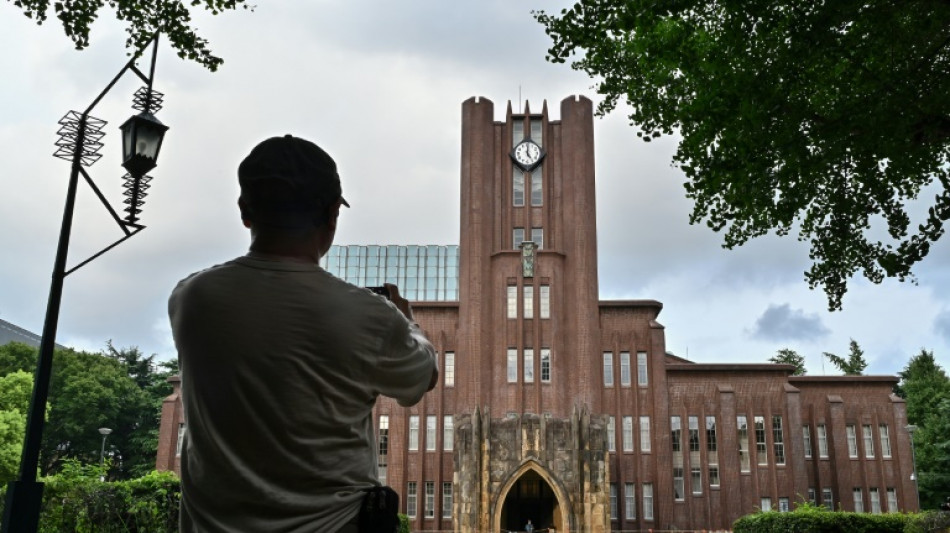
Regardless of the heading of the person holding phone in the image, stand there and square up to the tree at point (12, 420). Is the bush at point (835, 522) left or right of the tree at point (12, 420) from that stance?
right

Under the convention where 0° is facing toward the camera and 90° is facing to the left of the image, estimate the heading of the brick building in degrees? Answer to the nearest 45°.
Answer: approximately 0°

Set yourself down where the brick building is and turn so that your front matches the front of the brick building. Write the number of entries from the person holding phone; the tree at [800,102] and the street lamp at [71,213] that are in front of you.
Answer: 3

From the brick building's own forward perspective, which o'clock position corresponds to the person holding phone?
The person holding phone is roughly at 12 o'clock from the brick building.

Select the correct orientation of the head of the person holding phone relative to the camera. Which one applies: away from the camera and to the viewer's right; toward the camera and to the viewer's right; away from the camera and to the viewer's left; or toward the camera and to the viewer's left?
away from the camera and to the viewer's right

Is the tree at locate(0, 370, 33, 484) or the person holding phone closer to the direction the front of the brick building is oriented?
the person holding phone

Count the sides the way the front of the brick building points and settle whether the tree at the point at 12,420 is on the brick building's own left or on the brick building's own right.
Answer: on the brick building's own right

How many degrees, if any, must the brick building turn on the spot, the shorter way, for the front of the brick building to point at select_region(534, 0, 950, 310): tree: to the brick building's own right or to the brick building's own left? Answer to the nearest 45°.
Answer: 0° — it already faces it
